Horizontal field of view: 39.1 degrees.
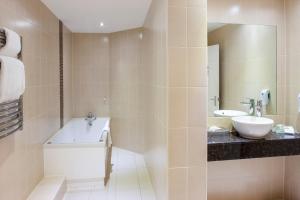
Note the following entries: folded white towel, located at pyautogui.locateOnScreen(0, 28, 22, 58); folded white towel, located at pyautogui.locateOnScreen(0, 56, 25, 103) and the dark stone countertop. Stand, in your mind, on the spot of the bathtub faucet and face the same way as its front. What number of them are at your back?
0

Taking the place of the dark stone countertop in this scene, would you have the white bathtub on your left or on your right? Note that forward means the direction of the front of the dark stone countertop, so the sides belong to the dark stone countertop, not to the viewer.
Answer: on your right

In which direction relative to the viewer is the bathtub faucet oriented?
toward the camera

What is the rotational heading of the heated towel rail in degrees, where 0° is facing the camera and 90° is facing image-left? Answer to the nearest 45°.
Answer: approximately 315°

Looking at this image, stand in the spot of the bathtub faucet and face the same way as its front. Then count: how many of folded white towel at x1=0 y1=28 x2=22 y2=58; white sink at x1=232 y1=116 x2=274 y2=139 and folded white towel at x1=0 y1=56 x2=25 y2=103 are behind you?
0

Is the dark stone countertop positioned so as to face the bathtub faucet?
no

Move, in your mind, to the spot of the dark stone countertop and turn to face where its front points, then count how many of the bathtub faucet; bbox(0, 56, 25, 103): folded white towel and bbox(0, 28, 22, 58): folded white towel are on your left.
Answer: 0

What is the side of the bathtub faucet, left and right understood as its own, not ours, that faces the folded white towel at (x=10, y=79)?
front

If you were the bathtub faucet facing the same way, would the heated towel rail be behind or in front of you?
in front
